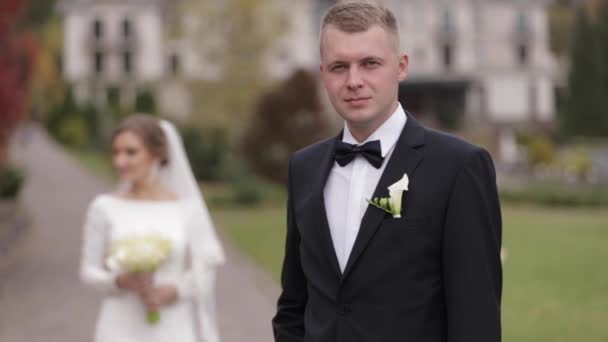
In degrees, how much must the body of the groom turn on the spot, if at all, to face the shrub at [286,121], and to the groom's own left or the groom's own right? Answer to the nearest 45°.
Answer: approximately 135° to the groom's own right

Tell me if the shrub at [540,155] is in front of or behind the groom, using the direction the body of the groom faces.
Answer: behind

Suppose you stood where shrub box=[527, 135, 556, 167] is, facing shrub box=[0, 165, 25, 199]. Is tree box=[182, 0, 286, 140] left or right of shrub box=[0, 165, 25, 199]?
right

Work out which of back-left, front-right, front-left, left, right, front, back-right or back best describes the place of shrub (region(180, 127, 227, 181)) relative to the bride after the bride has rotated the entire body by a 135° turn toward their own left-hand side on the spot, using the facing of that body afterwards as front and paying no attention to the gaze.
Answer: front-left

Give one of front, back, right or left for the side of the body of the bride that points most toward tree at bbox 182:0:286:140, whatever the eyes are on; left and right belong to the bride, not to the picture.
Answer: back

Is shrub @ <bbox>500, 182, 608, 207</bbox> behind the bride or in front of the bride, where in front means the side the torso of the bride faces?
behind

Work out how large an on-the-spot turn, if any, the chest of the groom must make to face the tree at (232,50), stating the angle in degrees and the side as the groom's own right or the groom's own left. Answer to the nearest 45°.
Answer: approximately 135° to the groom's own right

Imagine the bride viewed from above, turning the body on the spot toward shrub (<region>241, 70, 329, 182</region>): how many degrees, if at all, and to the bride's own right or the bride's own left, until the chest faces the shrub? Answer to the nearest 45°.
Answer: approximately 180°

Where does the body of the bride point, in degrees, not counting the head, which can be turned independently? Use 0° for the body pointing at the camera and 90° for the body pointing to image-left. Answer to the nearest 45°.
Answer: approximately 0°

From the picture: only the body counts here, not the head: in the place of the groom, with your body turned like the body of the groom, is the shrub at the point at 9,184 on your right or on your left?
on your right
